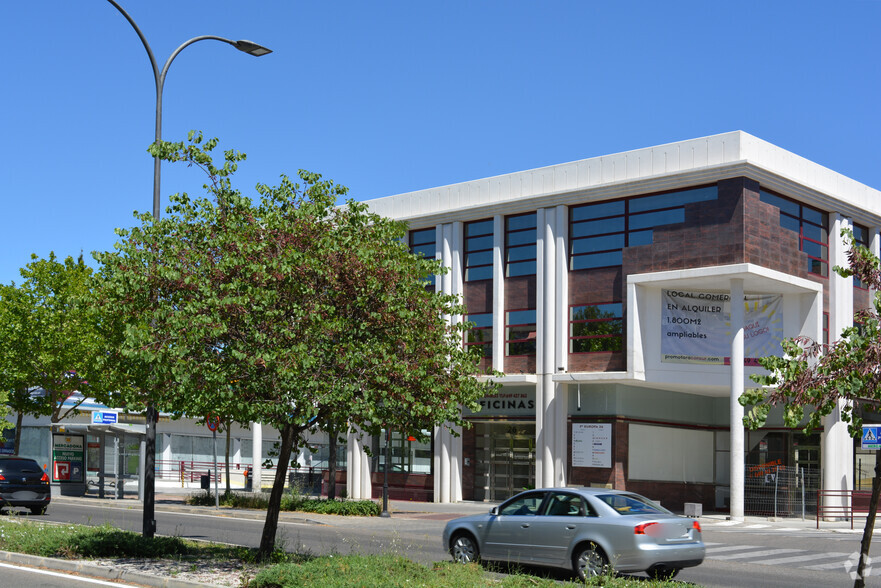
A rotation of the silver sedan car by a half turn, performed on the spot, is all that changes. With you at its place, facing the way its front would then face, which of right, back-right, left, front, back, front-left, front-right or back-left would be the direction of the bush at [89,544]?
back-right

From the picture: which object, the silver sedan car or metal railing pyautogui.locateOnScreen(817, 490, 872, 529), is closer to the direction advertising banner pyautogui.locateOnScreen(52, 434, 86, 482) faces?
the silver sedan car

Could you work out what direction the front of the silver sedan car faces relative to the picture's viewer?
facing away from the viewer and to the left of the viewer

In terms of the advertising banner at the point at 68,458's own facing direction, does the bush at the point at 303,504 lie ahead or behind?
ahead

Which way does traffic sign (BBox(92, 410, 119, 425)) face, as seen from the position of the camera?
facing the viewer and to the right of the viewer

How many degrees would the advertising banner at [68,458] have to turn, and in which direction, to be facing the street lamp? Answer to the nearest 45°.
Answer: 0° — it already faces it

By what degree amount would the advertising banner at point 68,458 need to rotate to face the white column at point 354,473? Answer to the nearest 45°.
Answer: approximately 90° to its left

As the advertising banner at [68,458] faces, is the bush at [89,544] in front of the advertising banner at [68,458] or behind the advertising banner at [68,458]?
in front

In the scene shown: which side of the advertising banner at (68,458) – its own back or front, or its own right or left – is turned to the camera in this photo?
front

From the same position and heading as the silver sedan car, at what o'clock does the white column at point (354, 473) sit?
The white column is roughly at 1 o'clock from the silver sedan car.

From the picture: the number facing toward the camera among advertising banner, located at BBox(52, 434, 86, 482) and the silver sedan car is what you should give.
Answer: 1

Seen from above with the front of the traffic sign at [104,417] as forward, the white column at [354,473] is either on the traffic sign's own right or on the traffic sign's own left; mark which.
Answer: on the traffic sign's own left

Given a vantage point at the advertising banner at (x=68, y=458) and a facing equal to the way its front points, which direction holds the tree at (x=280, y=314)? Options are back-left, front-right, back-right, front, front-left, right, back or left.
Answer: front
